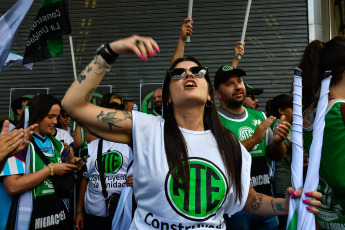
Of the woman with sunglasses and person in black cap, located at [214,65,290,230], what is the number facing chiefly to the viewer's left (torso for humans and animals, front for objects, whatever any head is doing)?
0

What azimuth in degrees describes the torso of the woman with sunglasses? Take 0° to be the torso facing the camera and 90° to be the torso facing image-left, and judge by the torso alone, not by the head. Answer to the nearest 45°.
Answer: approximately 0°

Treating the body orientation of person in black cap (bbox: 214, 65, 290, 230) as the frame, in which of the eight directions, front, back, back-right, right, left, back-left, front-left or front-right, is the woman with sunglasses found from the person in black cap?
front-right

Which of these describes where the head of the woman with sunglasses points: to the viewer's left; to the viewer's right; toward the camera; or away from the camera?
toward the camera

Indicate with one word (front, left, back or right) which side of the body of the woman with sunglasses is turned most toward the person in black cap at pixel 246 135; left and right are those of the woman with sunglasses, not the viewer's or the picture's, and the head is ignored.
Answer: back
